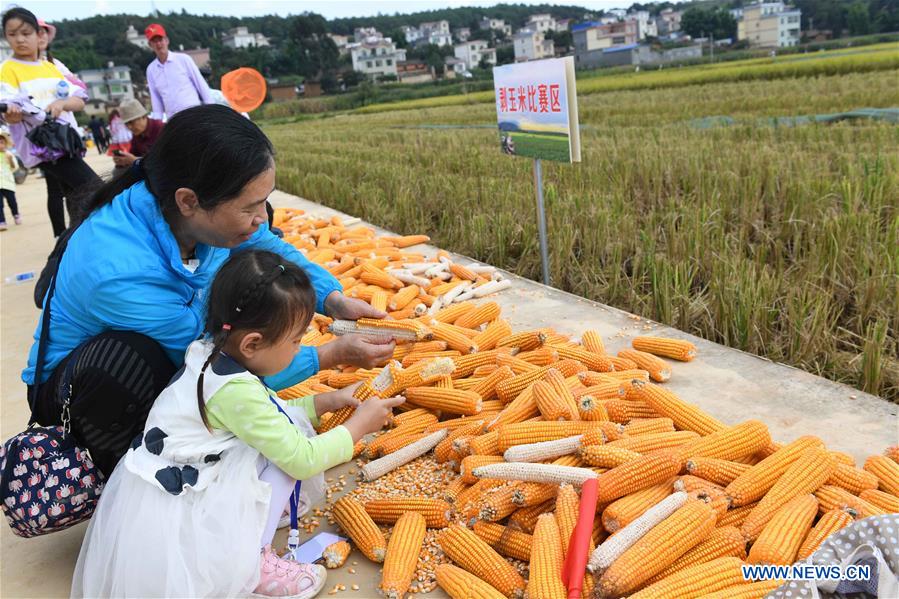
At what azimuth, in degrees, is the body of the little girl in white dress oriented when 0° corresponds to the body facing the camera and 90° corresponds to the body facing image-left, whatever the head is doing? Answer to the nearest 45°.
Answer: approximately 270°

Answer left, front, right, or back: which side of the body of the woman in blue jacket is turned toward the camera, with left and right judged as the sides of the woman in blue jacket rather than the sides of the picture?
right

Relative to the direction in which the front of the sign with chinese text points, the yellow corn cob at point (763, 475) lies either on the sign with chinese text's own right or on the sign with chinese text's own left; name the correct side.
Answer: on the sign with chinese text's own left

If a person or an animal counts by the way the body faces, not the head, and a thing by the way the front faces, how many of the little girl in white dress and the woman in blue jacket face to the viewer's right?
2

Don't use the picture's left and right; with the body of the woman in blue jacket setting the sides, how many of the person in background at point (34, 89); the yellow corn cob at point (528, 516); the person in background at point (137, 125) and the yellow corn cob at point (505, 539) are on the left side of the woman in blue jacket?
2

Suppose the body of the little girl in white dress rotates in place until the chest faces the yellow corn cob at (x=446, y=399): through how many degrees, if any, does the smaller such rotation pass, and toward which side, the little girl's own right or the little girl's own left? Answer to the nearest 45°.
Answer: approximately 45° to the little girl's own left

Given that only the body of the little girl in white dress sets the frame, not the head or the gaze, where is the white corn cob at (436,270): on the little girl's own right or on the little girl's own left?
on the little girl's own left

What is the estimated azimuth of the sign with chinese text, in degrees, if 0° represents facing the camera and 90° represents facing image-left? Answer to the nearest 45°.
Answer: approximately 45°

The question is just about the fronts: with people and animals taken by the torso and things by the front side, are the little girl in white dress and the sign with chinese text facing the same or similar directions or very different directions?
very different directions

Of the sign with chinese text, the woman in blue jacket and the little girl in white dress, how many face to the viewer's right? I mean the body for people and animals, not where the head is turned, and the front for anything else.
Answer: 2
